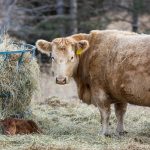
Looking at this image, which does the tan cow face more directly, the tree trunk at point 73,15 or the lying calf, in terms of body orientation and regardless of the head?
the lying calf

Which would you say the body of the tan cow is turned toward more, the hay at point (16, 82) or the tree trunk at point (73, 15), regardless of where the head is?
the hay

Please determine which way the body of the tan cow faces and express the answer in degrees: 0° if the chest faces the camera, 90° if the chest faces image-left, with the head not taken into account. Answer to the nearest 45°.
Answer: approximately 90°

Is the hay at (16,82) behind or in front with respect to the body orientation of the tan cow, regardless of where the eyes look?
in front

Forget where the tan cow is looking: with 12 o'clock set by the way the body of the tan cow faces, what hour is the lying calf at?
The lying calf is roughly at 12 o'clock from the tan cow.

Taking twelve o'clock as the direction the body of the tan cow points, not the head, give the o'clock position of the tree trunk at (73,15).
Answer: The tree trunk is roughly at 3 o'clock from the tan cow.
